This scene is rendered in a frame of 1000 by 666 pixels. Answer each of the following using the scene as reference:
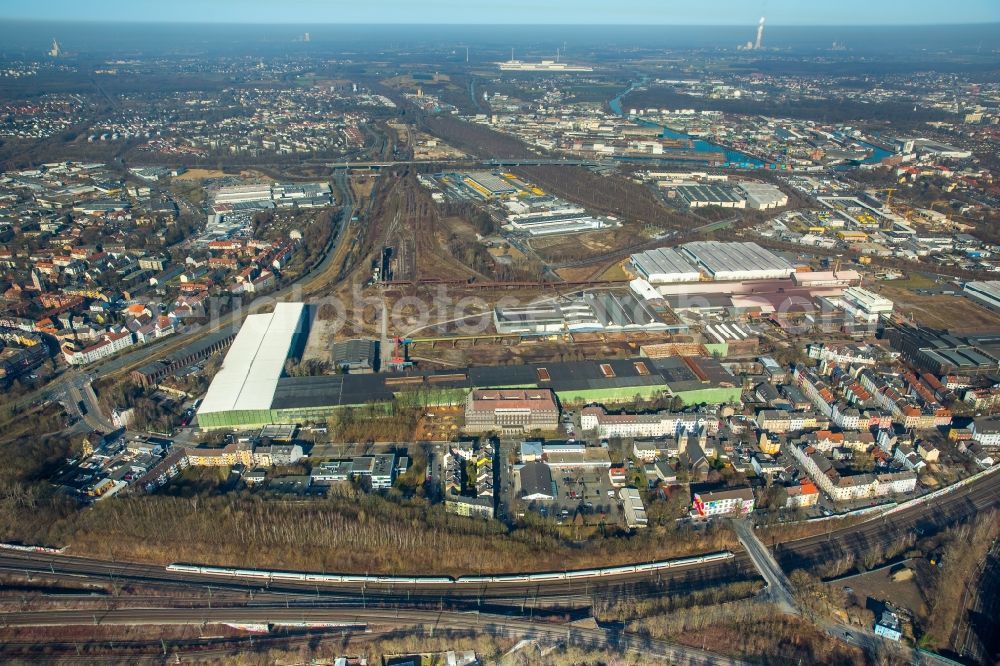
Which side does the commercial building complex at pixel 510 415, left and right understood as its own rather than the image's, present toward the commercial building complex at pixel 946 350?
left

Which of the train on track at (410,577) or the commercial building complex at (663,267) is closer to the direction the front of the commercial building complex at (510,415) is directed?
the train on track

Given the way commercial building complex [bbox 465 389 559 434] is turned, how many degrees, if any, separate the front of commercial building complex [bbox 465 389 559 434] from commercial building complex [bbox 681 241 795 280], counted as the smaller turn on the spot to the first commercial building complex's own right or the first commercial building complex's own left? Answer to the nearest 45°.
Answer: approximately 135° to the first commercial building complex's own left

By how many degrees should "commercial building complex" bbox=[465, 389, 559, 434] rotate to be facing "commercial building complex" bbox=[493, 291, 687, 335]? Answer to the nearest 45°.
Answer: approximately 180°

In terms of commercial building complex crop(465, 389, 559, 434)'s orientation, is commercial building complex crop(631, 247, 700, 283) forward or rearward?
rearward

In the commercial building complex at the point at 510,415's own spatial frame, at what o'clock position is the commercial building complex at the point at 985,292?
the commercial building complex at the point at 985,292 is roughly at 8 o'clock from the commercial building complex at the point at 510,415.

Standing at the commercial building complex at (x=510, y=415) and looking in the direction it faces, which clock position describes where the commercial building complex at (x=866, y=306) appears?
the commercial building complex at (x=866, y=306) is roughly at 8 o'clock from the commercial building complex at (x=510, y=415).

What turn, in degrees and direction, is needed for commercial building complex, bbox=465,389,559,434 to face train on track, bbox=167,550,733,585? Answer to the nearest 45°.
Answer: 0° — it already faces it

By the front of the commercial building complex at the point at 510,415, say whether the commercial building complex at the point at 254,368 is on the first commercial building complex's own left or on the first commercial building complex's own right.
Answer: on the first commercial building complex's own right

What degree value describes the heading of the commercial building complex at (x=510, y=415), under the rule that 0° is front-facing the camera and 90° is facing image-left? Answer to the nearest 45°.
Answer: approximately 0°

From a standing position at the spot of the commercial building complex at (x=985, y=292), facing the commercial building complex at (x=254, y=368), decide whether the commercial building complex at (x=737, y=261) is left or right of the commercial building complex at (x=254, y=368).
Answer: right
